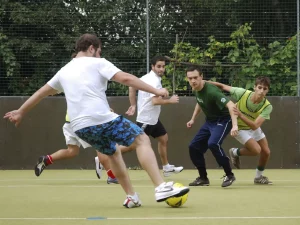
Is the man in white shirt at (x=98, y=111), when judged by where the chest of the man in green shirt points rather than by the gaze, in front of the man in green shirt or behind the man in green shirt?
in front

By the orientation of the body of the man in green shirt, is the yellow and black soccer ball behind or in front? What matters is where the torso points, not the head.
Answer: in front

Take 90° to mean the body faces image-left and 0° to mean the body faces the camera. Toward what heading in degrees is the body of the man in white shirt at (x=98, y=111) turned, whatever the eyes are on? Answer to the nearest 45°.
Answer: approximately 225°

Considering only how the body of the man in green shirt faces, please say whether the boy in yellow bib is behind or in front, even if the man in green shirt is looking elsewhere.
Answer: behind

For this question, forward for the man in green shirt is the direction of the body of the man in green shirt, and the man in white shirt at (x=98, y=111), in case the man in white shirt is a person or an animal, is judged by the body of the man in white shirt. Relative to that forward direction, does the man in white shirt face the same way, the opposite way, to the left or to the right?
the opposite way

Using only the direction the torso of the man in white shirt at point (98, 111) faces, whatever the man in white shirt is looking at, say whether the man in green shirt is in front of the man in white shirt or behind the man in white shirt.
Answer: in front
